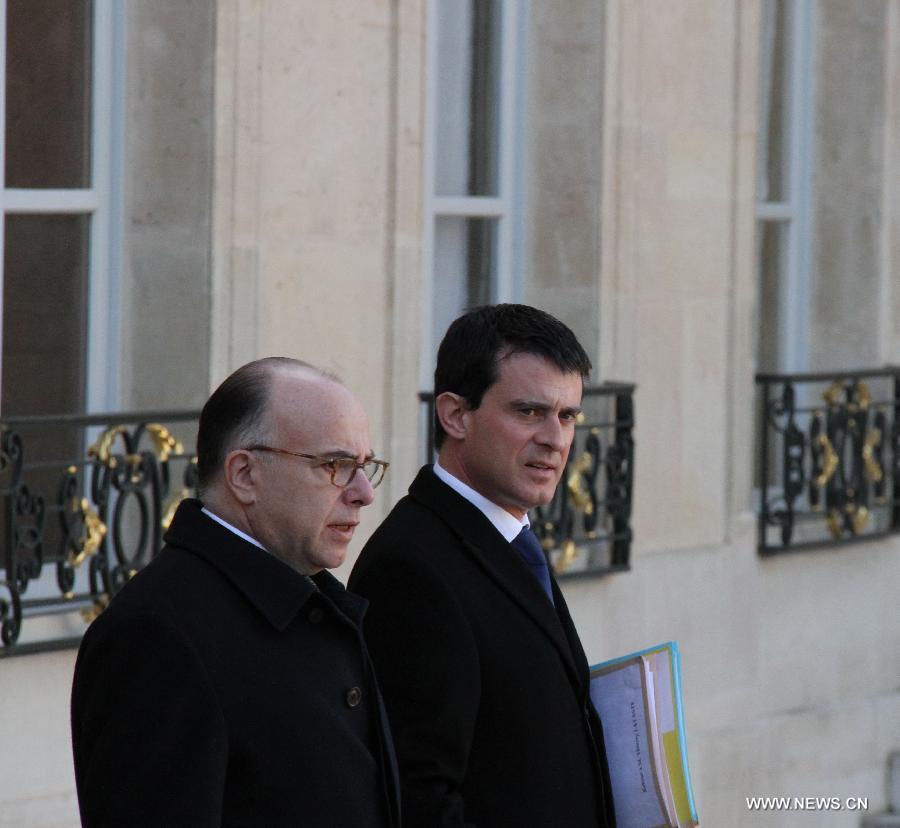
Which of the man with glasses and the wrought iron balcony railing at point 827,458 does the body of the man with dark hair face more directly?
the man with glasses

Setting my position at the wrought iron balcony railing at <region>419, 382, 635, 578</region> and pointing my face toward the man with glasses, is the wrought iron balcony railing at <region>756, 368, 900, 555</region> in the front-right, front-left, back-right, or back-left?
back-left

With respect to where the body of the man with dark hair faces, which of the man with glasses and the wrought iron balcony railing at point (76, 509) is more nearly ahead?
the man with glasses

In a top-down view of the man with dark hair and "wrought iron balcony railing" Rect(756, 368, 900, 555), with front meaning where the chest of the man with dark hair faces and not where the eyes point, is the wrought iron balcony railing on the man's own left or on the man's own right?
on the man's own left

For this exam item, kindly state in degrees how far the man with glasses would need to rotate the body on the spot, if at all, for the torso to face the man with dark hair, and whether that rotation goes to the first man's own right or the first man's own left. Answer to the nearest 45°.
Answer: approximately 90° to the first man's own left
